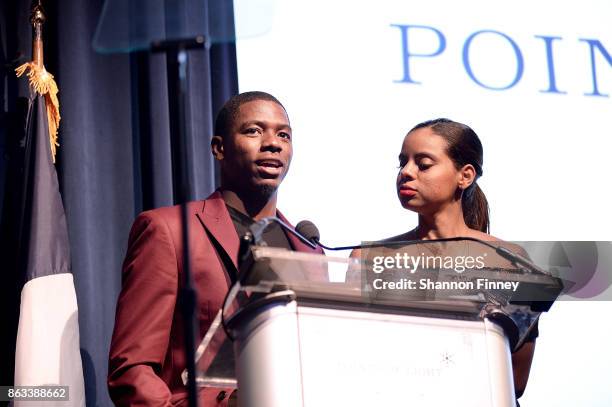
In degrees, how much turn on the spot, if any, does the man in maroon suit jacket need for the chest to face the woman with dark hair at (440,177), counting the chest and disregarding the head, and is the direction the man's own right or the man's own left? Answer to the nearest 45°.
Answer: approximately 45° to the man's own left

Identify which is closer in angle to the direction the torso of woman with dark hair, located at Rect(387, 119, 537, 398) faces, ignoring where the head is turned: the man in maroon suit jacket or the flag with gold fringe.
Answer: the man in maroon suit jacket

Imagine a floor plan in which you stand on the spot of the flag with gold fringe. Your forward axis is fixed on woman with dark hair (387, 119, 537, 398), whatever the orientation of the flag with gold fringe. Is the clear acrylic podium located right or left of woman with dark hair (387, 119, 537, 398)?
right

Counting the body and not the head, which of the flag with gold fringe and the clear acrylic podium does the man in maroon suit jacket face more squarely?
the clear acrylic podium

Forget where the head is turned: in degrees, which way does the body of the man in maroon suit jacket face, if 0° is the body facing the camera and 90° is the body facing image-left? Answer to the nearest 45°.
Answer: approximately 315°

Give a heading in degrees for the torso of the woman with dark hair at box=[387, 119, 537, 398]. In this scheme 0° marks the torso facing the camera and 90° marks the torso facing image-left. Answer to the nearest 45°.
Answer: approximately 45°

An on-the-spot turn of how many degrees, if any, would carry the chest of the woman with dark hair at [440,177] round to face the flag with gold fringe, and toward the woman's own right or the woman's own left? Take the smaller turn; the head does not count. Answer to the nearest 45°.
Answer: approximately 45° to the woman's own right

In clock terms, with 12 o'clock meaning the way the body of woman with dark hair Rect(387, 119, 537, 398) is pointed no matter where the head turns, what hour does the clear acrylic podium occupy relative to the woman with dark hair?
The clear acrylic podium is roughly at 1 o'clock from the woman with dark hair.
